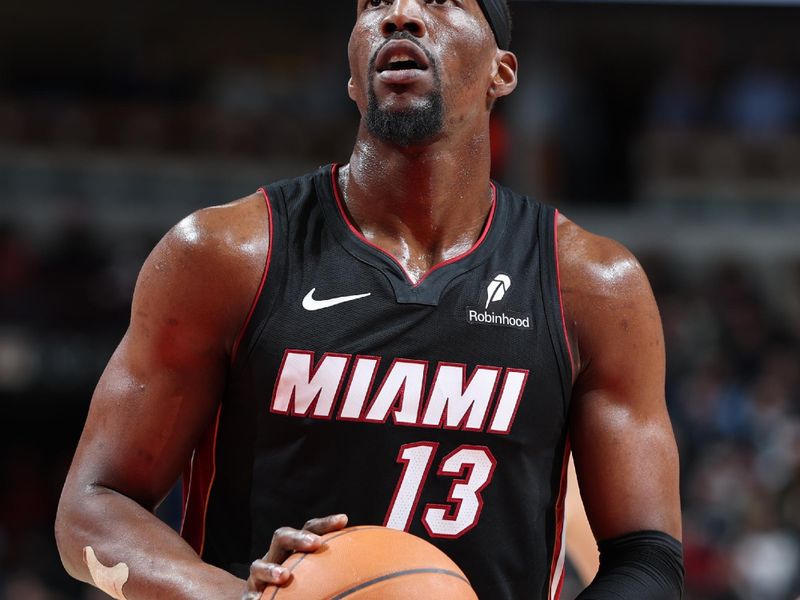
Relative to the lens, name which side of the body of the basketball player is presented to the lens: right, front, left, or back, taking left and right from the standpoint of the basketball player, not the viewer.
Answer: front
